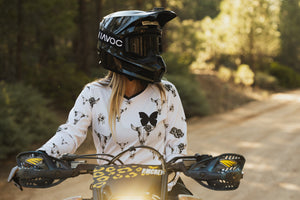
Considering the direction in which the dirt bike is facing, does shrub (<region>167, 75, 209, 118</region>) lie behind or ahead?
behind

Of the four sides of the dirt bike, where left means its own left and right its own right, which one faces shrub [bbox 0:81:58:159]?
back

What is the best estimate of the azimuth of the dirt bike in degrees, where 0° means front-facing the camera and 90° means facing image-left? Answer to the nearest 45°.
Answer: approximately 0°

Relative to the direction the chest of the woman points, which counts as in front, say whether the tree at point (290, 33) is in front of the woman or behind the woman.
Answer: behind

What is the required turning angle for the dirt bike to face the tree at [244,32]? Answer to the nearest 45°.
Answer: approximately 180°

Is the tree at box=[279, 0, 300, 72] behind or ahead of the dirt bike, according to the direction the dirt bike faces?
behind

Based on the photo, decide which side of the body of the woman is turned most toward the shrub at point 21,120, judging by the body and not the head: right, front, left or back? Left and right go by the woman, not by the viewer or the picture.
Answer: back

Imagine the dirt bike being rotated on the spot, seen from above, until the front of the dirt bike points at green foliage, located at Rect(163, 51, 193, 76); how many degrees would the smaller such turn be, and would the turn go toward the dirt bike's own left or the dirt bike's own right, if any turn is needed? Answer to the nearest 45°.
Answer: approximately 180°
